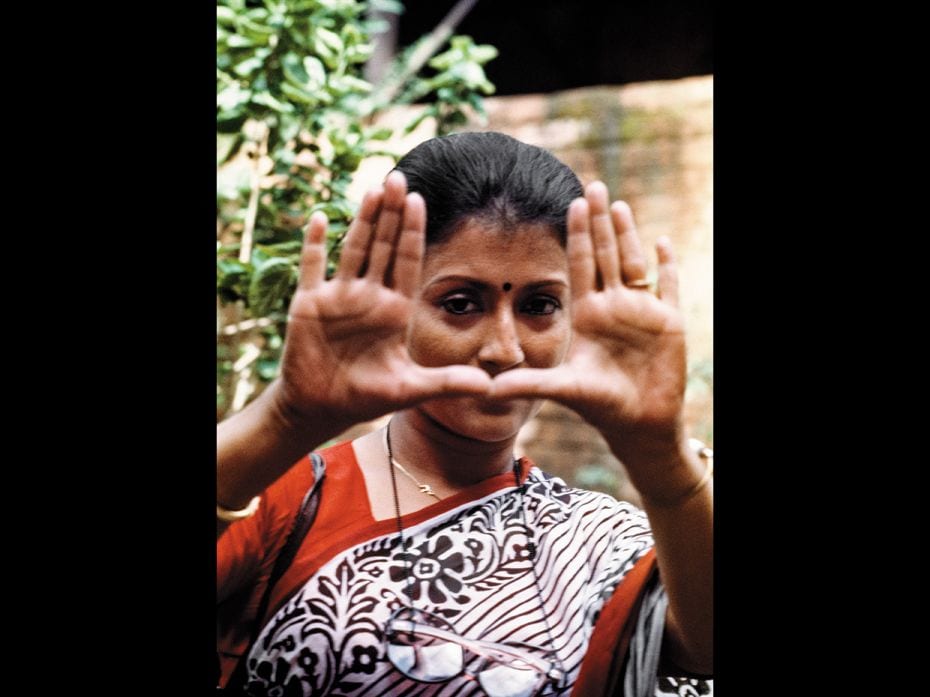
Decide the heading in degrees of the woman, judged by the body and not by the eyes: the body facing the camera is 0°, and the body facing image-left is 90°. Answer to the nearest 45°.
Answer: approximately 0°

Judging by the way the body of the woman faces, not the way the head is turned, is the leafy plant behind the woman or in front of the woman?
behind
